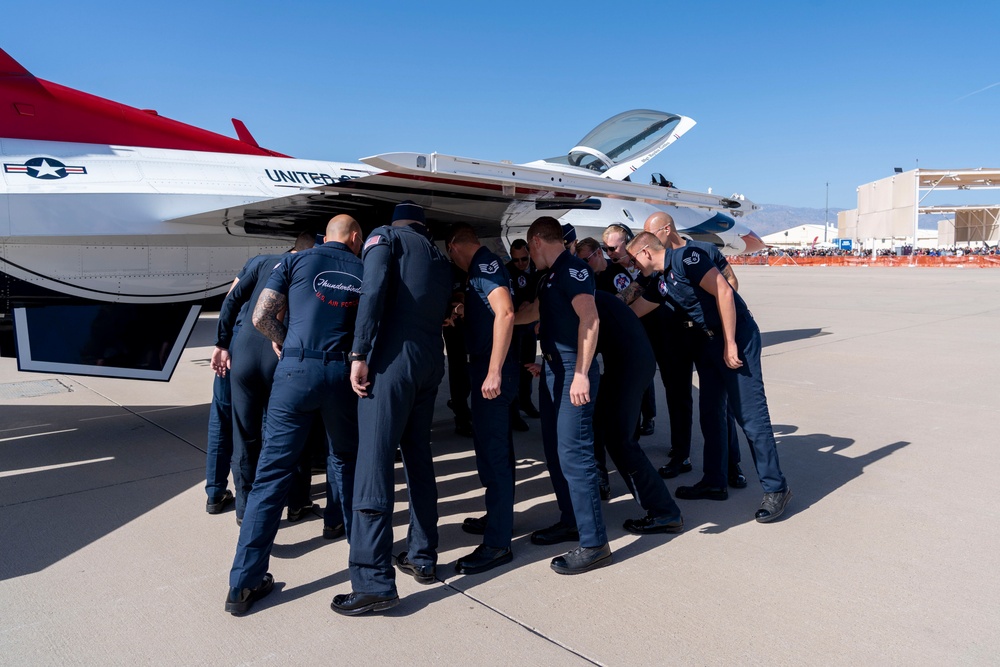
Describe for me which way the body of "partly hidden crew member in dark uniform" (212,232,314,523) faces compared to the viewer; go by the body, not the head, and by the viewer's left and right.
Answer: facing away from the viewer and to the right of the viewer

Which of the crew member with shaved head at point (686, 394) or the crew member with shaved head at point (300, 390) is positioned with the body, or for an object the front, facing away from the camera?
the crew member with shaved head at point (300, 390)

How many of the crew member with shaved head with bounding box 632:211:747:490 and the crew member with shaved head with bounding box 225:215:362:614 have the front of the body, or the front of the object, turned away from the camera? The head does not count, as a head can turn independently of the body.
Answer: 1

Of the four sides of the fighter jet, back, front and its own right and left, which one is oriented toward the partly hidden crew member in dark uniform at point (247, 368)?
right

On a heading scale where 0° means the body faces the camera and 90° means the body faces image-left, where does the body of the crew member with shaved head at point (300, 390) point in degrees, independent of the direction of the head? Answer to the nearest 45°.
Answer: approximately 180°

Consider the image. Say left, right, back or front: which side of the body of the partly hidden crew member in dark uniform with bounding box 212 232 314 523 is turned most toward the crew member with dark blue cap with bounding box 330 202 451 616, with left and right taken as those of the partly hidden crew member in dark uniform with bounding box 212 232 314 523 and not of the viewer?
right

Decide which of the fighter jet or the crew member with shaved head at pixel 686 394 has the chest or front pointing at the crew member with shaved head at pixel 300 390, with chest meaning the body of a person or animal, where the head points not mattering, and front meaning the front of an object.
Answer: the crew member with shaved head at pixel 686 394

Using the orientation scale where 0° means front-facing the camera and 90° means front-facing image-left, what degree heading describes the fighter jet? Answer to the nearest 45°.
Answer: approximately 225°

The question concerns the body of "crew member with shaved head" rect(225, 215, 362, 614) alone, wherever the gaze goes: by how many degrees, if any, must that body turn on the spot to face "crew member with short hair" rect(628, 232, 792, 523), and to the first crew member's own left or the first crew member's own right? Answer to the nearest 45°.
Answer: approximately 90° to the first crew member's own right

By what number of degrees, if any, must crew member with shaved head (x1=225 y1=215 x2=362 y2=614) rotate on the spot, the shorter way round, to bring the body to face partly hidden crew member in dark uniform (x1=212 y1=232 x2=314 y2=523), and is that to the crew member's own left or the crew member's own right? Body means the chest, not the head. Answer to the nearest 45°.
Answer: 0° — they already face them

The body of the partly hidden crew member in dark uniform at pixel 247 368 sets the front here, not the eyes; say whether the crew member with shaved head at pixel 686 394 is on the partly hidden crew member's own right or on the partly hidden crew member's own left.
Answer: on the partly hidden crew member's own right

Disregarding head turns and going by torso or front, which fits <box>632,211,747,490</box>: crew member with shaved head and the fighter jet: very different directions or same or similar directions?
very different directions
